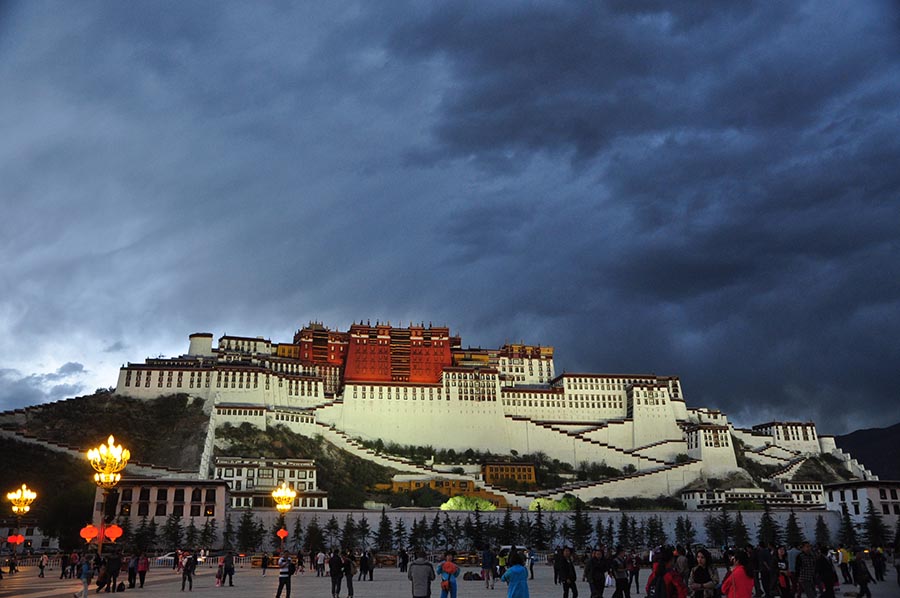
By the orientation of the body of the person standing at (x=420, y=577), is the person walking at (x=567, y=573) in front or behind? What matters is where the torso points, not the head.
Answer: in front

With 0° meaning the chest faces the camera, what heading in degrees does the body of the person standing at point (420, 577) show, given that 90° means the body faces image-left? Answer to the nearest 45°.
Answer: approximately 180°

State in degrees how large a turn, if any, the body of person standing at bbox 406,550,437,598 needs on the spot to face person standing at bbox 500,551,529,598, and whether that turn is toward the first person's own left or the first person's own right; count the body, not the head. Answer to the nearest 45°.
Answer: approximately 135° to the first person's own right

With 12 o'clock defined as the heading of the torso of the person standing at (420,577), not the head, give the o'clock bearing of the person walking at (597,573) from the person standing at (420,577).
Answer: the person walking at (597,573) is roughly at 2 o'clock from the person standing at (420,577).

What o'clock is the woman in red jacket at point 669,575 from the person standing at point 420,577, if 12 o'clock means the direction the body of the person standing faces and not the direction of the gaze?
The woman in red jacket is roughly at 4 o'clock from the person standing.

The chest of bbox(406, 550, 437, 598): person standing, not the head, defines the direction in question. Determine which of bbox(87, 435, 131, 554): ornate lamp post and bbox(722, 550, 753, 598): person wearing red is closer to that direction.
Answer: the ornate lamp post

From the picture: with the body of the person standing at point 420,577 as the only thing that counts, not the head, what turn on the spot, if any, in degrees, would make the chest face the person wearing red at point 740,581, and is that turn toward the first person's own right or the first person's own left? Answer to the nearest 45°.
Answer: approximately 135° to the first person's own right

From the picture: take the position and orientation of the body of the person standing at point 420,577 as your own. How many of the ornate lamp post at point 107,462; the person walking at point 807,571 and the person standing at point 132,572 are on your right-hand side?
1

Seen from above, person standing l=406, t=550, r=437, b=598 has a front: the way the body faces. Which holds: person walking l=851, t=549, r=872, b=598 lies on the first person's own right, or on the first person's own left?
on the first person's own right
